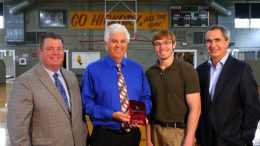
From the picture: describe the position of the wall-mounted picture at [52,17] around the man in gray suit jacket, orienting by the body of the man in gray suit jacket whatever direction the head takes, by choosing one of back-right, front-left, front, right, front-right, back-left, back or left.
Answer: back-left

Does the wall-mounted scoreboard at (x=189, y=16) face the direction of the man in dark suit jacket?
yes

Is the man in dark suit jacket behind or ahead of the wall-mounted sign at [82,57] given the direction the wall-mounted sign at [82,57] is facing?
ahead

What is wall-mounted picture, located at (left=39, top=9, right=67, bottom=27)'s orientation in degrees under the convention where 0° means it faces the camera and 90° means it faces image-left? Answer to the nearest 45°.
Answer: approximately 0°

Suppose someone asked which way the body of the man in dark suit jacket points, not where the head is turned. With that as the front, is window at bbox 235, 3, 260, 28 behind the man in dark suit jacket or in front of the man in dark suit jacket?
behind

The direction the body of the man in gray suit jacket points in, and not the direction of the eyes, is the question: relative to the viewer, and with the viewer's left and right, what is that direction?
facing the viewer and to the right of the viewer

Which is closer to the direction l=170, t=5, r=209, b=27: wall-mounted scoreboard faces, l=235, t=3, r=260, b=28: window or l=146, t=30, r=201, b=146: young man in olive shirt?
the young man in olive shirt

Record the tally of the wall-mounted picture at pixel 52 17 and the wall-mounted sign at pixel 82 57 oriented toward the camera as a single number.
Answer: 2

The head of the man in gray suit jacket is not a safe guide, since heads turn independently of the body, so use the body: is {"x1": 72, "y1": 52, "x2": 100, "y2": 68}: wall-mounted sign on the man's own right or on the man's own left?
on the man's own left

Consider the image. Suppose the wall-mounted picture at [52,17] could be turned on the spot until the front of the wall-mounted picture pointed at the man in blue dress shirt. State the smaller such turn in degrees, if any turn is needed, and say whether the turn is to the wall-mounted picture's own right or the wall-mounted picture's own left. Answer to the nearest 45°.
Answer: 0° — it already faces them
